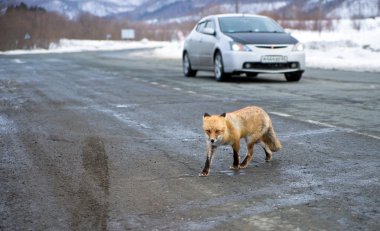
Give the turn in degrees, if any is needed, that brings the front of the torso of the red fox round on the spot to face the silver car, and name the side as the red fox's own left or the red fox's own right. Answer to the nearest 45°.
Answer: approximately 135° to the red fox's own right

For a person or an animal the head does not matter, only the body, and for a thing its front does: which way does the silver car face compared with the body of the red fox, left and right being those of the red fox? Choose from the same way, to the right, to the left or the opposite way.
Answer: to the left

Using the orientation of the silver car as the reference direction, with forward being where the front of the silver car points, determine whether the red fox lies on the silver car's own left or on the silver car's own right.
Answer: on the silver car's own right

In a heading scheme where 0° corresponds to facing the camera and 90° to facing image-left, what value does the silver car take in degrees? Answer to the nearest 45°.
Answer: approximately 315°
